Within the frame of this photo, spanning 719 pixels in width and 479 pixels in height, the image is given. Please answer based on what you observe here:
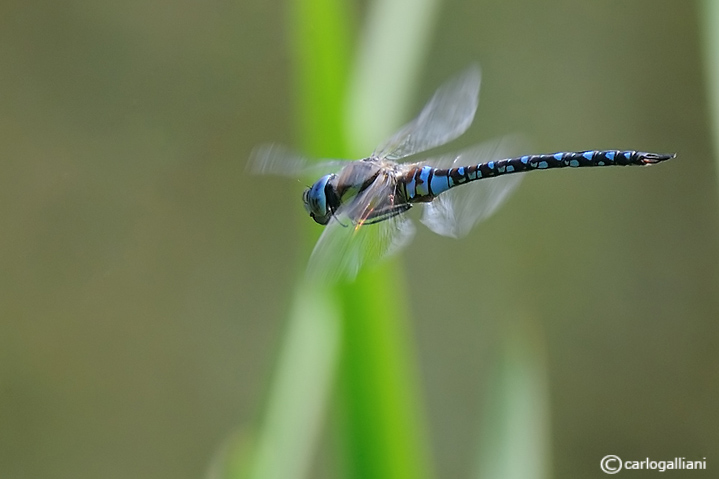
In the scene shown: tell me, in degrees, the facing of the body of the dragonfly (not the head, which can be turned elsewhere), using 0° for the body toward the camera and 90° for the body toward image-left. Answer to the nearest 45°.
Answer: approximately 90°
